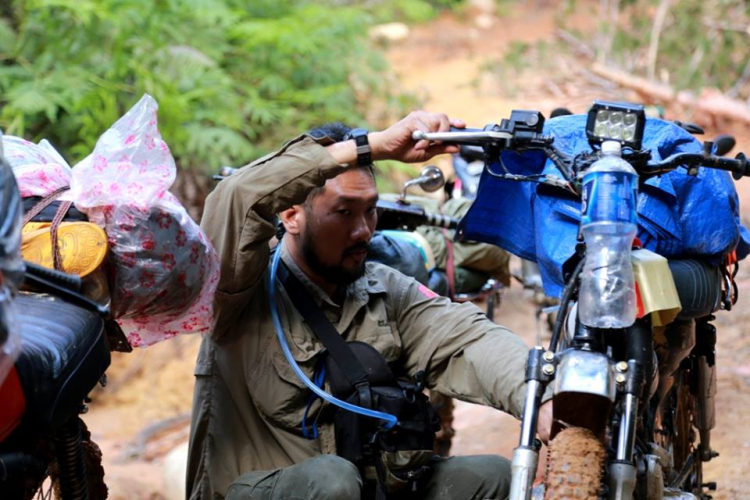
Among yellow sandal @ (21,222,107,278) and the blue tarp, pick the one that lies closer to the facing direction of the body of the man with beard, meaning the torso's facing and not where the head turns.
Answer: the blue tarp

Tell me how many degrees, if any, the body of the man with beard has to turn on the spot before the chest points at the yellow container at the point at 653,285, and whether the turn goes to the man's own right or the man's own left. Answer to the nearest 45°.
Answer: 0° — they already face it

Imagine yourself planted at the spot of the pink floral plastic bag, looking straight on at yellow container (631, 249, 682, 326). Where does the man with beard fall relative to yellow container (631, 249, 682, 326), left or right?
left

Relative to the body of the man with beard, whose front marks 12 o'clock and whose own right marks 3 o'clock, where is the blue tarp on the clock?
The blue tarp is roughly at 10 o'clock from the man with beard.

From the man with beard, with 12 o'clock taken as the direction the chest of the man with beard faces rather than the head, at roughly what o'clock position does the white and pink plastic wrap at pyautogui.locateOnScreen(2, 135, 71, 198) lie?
The white and pink plastic wrap is roughly at 4 o'clock from the man with beard.

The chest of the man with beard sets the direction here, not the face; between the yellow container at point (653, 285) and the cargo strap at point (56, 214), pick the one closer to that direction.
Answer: the yellow container

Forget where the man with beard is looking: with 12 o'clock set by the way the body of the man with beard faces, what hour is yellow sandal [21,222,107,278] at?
The yellow sandal is roughly at 3 o'clock from the man with beard.

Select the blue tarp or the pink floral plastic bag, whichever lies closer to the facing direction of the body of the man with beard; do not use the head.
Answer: the blue tarp

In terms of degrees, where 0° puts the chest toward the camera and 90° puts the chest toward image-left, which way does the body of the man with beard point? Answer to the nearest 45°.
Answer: approximately 315°

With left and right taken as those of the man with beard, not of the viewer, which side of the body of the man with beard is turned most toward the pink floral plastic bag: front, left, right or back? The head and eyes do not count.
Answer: right

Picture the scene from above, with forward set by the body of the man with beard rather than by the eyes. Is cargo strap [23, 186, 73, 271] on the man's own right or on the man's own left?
on the man's own right

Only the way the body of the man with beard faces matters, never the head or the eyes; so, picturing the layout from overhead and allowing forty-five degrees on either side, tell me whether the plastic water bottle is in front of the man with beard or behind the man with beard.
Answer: in front
